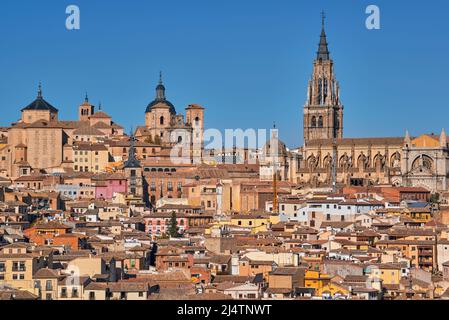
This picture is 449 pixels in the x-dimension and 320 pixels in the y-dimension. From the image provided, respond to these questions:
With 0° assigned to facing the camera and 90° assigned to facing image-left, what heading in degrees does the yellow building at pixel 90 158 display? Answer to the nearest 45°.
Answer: approximately 0°
